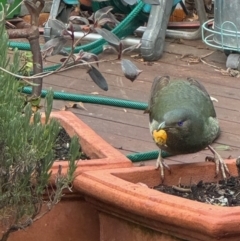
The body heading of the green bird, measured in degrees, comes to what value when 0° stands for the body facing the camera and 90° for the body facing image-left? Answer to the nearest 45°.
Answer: approximately 0°

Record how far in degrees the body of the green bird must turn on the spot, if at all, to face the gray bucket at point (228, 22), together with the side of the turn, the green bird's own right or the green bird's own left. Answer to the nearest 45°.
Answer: approximately 180°

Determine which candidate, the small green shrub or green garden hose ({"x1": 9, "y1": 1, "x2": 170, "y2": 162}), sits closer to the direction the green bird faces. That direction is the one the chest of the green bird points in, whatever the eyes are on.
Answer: the small green shrub

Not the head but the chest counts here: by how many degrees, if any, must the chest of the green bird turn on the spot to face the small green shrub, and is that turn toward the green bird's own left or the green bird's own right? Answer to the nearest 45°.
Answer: approximately 45° to the green bird's own right

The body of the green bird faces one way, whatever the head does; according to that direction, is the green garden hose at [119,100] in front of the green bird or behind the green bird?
behind

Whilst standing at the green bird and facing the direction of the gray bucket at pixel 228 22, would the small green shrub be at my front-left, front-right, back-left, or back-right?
back-left
